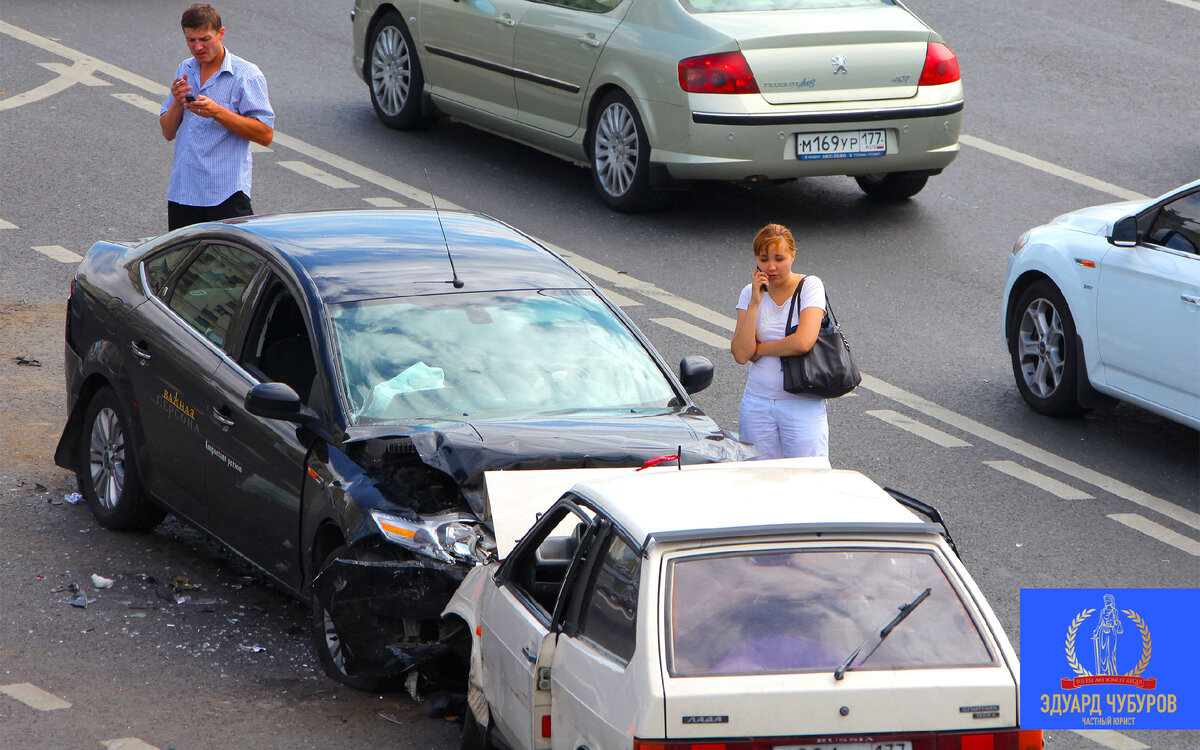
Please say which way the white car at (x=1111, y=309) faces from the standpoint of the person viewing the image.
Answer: facing away from the viewer and to the left of the viewer

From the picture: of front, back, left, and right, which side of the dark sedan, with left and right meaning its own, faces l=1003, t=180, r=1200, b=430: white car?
left

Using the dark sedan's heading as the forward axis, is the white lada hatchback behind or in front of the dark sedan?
in front

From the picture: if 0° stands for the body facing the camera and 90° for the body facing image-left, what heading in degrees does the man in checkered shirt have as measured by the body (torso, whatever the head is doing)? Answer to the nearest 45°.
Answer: approximately 45°

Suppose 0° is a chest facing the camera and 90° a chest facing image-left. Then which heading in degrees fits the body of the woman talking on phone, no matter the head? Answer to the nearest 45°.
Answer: approximately 0°

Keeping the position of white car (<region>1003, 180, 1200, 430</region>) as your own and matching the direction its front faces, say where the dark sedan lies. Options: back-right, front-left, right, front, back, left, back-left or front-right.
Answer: left

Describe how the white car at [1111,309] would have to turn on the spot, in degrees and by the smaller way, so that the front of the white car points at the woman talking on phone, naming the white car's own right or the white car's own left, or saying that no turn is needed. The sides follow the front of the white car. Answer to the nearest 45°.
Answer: approximately 90° to the white car's own left

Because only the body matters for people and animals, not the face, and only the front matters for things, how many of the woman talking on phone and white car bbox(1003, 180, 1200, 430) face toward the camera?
1

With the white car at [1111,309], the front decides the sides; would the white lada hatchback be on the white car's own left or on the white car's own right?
on the white car's own left

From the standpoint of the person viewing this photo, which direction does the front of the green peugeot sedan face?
facing away from the viewer and to the left of the viewer

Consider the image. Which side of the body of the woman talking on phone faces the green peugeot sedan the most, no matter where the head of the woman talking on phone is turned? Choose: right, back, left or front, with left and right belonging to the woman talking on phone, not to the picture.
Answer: back

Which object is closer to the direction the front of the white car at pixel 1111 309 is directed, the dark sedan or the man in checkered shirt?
the man in checkered shirt

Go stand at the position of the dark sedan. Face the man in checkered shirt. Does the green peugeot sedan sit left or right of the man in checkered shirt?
right

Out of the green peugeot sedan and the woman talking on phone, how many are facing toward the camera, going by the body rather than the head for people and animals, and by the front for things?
1

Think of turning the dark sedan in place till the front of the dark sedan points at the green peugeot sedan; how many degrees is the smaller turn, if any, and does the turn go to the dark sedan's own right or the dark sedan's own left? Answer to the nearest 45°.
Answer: approximately 90° to the dark sedan's own left
